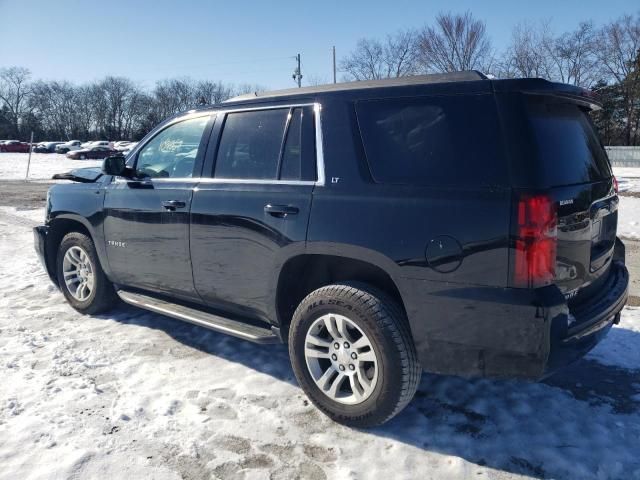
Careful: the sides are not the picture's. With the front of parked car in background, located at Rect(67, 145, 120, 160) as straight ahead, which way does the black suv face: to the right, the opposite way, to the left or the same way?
to the right

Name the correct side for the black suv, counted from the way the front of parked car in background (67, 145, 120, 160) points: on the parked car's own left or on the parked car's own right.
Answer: on the parked car's own left

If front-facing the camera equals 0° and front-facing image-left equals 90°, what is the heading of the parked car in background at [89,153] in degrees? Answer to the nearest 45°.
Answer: approximately 45°

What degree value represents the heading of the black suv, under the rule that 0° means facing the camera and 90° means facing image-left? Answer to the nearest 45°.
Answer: approximately 135°
